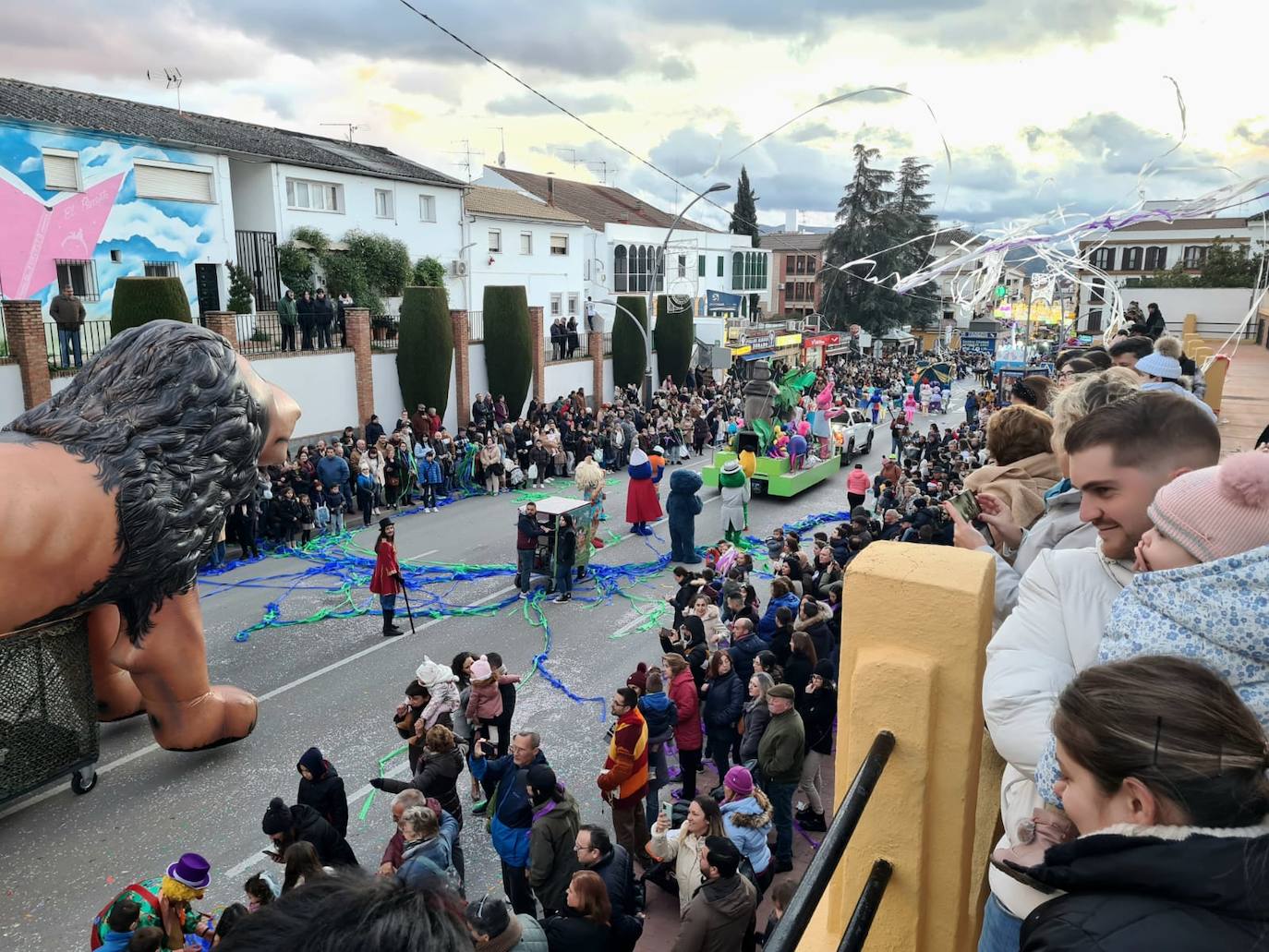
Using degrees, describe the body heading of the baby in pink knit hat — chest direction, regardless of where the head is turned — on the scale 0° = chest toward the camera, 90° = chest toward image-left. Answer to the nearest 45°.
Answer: approximately 90°

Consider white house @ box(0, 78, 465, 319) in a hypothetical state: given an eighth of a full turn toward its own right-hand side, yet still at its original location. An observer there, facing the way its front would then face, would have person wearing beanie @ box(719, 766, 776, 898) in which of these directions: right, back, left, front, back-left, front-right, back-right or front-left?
front

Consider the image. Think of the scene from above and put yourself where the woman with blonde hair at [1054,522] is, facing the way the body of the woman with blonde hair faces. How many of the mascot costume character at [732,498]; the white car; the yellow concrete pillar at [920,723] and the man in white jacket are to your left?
2

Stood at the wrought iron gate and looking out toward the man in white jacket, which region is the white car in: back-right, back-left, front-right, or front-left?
front-left

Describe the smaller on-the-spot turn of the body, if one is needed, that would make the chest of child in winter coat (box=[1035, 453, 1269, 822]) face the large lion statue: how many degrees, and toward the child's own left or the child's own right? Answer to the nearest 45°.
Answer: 0° — they already face it

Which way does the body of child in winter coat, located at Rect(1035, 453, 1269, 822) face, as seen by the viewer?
to the viewer's left

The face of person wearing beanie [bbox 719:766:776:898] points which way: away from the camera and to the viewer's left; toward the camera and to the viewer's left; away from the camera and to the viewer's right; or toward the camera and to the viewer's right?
away from the camera and to the viewer's left

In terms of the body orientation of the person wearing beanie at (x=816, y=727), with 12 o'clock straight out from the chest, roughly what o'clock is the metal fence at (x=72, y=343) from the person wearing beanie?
The metal fence is roughly at 1 o'clock from the person wearing beanie.

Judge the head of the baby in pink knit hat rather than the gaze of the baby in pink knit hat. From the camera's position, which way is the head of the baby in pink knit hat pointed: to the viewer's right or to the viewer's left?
to the viewer's left

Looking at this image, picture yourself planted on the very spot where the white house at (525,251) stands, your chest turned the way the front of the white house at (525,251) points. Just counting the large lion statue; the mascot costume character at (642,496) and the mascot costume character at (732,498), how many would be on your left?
0

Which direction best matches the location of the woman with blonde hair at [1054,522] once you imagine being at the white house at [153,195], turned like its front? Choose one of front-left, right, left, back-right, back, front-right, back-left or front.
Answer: front-right

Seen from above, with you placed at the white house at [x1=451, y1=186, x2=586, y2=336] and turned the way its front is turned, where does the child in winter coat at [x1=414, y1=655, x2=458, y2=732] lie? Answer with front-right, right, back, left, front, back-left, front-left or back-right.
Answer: front-right

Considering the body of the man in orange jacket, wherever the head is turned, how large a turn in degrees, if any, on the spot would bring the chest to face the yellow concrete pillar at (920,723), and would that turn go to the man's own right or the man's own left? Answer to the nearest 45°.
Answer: approximately 90° to the man's own left
